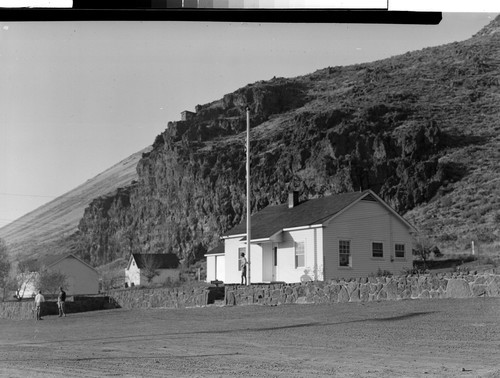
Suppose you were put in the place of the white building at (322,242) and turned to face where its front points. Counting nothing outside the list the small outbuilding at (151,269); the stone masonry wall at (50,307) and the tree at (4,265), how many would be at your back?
0

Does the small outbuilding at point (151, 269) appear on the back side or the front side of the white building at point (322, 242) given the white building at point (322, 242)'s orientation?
on the front side

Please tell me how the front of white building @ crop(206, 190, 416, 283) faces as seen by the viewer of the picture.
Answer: facing the viewer and to the left of the viewer

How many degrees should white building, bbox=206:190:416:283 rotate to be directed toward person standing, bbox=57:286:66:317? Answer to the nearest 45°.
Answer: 0° — it already faces them

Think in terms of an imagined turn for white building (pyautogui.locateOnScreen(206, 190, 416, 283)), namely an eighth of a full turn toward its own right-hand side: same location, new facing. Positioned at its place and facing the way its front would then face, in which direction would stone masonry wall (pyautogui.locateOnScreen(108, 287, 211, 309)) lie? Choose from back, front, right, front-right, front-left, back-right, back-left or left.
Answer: front-left

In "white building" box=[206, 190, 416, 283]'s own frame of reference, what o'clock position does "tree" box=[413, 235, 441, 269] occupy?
The tree is roughly at 8 o'clock from the white building.

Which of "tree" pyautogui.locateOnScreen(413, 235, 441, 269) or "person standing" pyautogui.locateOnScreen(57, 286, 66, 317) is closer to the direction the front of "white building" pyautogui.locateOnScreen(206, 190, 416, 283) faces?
the person standing

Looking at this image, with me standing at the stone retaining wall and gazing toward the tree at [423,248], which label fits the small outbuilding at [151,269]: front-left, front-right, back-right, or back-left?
front-left

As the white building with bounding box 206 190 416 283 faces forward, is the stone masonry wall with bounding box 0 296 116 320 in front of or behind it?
in front
